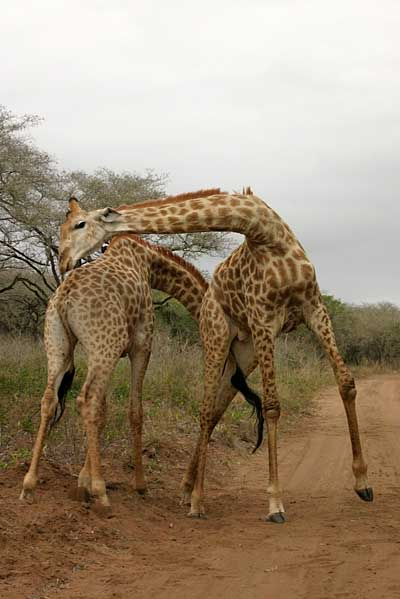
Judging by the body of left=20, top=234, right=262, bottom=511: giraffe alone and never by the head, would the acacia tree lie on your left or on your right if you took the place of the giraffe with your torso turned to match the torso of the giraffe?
on your left

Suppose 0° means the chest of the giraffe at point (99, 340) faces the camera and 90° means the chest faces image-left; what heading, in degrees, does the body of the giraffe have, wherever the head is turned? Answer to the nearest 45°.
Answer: approximately 225°
